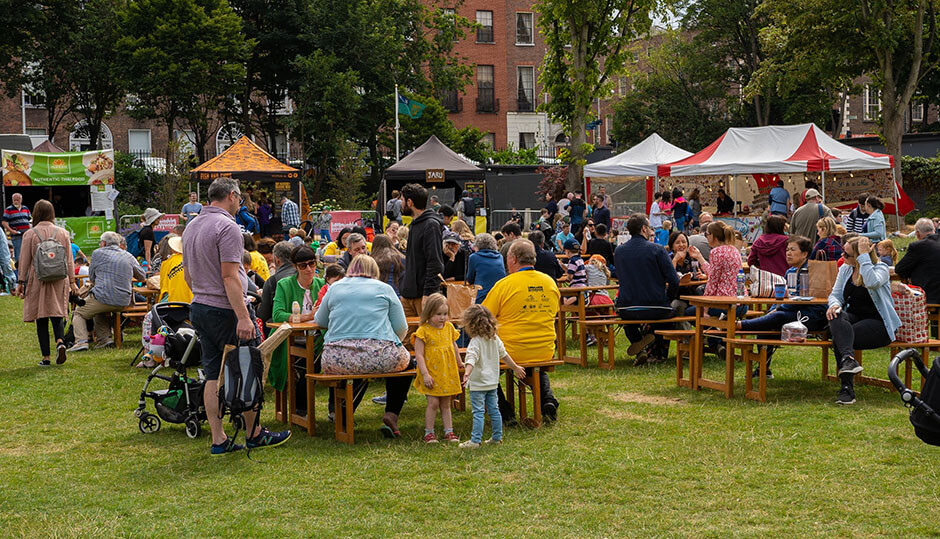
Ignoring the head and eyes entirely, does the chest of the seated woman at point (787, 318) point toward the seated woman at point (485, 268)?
yes

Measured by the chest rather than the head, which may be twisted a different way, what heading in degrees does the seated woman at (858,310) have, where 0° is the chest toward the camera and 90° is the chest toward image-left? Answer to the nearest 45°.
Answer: approximately 45°

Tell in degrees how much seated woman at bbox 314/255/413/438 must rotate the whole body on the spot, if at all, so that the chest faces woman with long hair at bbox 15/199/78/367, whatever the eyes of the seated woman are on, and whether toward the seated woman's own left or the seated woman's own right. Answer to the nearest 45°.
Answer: approximately 45° to the seated woman's own left

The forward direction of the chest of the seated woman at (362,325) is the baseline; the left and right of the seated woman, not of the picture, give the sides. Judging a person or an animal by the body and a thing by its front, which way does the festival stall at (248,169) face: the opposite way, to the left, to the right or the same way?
the opposite way

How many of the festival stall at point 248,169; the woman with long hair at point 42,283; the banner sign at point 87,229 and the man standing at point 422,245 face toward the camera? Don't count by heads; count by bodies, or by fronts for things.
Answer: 2

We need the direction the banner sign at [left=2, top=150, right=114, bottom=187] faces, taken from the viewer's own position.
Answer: facing the viewer

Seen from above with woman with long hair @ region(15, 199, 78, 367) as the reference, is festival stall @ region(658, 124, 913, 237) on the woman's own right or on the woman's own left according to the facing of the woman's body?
on the woman's own right

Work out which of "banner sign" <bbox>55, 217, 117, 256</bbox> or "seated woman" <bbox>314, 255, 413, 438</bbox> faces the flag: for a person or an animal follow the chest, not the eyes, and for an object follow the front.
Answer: the seated woman

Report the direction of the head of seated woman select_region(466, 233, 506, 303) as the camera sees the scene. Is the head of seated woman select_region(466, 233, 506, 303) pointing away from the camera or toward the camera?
away from the camera

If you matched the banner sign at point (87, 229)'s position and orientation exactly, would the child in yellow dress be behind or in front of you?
in front

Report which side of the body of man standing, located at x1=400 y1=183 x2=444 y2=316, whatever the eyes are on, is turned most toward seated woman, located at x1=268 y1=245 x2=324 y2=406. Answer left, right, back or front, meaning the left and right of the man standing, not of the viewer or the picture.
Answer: front

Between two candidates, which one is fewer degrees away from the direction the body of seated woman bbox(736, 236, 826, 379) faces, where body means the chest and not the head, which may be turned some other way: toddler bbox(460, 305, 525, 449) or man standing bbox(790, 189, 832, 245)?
the toddler

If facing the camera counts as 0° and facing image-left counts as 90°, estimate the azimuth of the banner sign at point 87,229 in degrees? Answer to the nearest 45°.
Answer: approximately 0°

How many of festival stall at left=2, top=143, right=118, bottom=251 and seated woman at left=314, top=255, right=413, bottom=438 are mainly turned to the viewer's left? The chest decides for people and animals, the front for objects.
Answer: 0

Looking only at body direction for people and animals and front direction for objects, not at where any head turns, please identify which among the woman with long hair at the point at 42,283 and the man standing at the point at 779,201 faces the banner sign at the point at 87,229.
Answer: the woman with long hair

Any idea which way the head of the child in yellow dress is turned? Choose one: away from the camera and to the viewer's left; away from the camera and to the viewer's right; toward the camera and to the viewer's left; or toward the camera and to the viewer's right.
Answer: toward the camera and to the viewer's right

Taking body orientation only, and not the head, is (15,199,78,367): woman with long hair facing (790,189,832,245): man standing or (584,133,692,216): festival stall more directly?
the festival stall

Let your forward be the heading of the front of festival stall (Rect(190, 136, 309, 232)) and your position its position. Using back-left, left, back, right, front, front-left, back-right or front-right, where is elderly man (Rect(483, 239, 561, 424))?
front

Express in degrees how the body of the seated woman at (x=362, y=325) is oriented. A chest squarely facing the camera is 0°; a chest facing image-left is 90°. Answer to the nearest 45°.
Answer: approximately 180°
